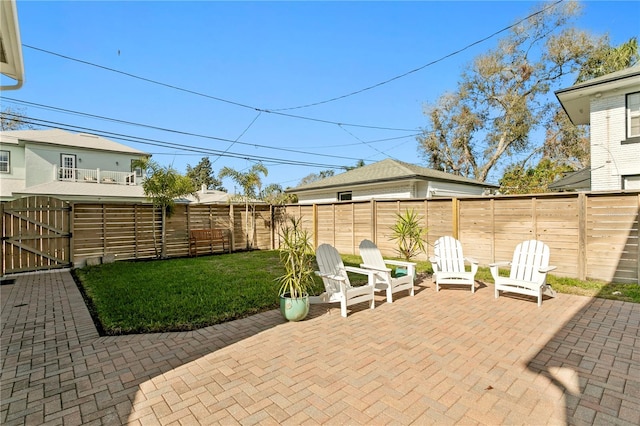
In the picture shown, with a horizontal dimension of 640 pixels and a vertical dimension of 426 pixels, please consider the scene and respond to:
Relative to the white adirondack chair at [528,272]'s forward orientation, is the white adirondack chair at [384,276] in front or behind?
in front

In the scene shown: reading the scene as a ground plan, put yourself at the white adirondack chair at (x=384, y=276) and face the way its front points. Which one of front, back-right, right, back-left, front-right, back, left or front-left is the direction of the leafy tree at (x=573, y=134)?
left

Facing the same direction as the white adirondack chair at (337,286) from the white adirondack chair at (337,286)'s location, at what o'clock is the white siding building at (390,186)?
The white siding building is roughly at 8 o'clock from the white adirondack chair.

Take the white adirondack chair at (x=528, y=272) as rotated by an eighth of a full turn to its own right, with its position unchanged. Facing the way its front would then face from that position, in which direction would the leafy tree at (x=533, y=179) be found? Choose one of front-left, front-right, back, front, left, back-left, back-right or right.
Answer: right

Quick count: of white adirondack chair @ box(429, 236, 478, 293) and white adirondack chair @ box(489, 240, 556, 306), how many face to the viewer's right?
0

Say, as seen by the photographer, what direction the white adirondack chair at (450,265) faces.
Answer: facing the viewer

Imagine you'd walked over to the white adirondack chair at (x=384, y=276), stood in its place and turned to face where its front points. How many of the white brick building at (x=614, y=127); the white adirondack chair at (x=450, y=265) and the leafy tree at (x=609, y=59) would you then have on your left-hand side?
3

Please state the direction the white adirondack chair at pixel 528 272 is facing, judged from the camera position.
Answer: facing the viewer and to the left of the viewer

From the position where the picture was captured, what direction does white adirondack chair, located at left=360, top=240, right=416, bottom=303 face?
facing the viewer and to the right of the viewer

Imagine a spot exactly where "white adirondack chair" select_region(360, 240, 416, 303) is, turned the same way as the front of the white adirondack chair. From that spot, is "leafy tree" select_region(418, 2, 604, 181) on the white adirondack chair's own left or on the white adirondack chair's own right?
on the white adirondack chair's own left

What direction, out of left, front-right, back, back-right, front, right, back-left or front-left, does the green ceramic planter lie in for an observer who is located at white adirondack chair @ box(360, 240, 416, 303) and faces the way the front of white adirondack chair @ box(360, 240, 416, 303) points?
right

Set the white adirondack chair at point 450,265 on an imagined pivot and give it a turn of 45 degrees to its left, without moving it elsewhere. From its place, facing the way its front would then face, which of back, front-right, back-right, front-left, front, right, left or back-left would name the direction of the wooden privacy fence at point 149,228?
back-right

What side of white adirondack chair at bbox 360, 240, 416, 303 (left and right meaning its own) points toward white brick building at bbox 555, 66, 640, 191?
left

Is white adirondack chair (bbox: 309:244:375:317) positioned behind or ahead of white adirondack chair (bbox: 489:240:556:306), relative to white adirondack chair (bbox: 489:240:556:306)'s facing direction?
ahead
